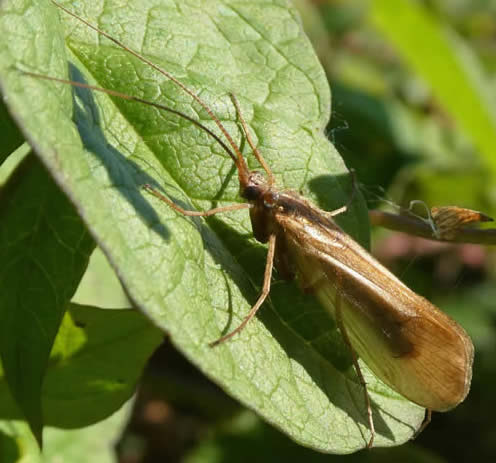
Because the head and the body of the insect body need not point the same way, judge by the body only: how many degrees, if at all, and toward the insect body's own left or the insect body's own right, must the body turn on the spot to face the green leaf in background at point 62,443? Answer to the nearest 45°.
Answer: approximately 45° to the insect body's own left

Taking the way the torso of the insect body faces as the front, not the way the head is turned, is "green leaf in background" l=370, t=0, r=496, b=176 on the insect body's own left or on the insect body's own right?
on the insect body's own right

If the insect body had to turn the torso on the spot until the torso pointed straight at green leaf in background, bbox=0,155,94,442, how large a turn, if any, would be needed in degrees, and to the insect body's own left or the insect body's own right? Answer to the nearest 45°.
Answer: approximately 45° to the insect body's own left

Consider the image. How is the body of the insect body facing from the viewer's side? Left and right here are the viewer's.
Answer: facing away from the viewer and to the left of the viewer

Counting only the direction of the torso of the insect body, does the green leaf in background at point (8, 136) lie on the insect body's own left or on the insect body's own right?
on the insect body's own left
